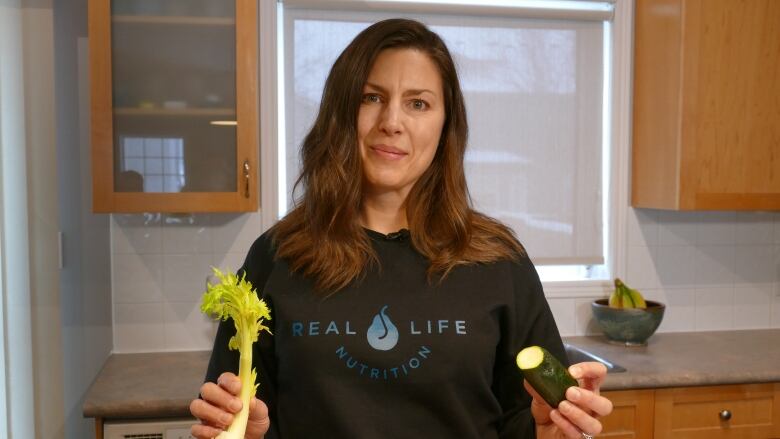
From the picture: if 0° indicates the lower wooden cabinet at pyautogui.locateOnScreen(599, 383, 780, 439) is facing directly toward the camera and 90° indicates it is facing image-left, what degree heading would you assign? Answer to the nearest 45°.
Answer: approximately 0°

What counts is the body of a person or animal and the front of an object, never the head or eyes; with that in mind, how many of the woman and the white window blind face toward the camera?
2

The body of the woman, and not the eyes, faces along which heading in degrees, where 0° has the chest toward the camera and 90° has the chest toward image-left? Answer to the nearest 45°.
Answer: approximately 0°

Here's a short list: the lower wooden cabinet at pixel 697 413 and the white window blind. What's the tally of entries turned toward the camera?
2

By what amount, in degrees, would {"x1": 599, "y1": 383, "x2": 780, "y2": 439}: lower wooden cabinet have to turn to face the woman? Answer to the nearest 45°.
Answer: approximately 45° to its right

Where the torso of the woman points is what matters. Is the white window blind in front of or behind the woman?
behind
